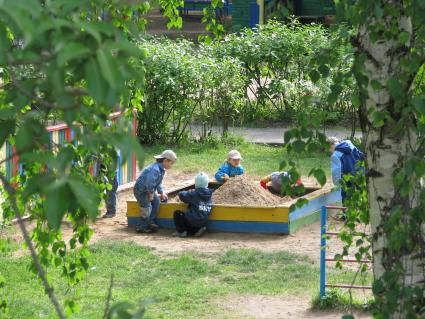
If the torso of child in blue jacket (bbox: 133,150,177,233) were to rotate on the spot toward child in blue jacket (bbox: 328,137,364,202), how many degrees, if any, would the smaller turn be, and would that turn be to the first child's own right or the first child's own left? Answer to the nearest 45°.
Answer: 0° — they already face them

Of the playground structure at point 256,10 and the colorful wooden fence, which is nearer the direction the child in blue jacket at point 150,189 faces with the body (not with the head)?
the playground structure

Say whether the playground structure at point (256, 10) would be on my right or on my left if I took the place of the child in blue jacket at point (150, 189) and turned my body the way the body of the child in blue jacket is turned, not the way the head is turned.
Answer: on my left

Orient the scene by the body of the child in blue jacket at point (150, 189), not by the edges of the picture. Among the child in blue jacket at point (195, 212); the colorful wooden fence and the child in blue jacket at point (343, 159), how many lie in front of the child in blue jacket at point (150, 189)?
2

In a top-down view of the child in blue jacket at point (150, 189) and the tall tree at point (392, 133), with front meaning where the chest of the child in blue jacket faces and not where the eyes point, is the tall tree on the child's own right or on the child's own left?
on the child's own right

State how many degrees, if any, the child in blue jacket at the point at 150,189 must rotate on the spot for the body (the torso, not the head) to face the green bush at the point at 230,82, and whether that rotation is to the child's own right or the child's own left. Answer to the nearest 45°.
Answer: approximately 90° to the child's own left

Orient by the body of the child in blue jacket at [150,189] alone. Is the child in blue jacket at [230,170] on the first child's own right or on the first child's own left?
on the first child's own left

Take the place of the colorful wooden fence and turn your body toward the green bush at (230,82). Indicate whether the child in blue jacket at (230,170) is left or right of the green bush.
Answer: right

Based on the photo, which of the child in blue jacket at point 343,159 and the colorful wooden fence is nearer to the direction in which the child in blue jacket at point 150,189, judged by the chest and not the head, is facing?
the child in blue jacket

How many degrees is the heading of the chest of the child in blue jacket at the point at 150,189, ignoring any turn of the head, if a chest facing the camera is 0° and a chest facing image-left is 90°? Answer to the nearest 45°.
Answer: approximately 270°
